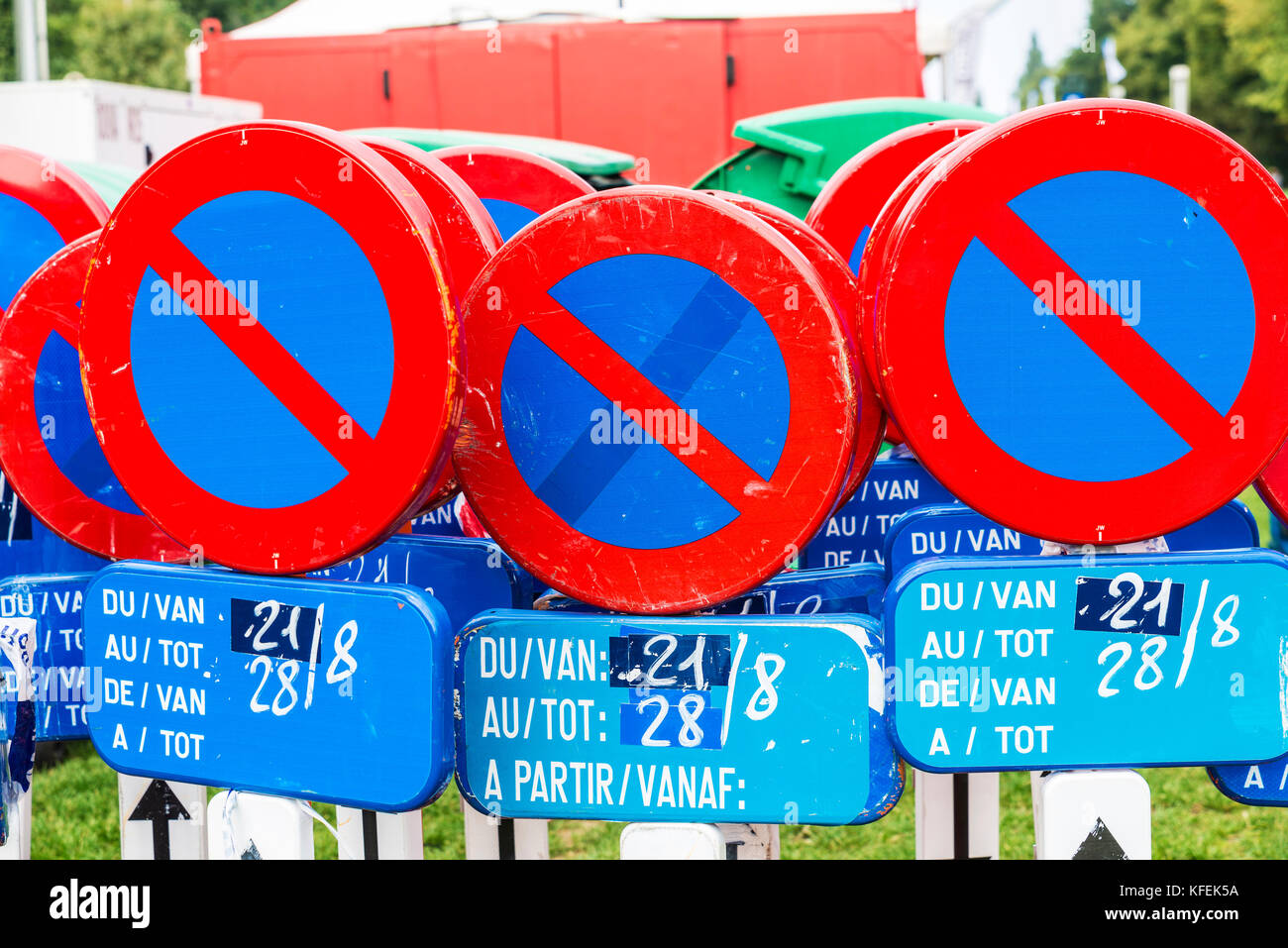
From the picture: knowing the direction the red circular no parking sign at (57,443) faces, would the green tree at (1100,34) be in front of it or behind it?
behind

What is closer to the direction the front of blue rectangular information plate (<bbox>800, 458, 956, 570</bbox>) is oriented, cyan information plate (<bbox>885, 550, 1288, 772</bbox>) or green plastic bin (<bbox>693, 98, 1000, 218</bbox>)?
the cyan information plate

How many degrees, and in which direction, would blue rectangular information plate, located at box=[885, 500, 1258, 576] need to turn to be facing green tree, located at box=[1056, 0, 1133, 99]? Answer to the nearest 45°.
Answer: approximately 180°
